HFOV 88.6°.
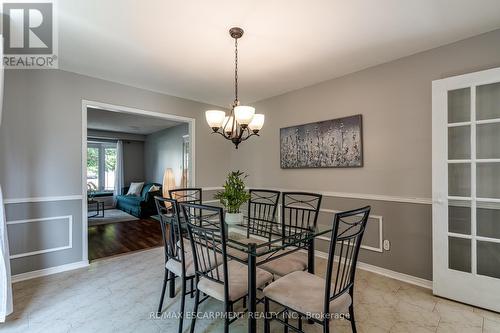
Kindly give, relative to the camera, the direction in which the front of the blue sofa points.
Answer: facing the viewer and to the left of the viewer

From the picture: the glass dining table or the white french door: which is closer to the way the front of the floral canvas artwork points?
the glass dining table

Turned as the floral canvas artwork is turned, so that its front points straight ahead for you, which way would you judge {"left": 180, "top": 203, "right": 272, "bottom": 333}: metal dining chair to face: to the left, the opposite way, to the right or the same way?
the opposite way

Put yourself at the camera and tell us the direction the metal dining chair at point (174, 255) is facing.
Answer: facing away from the viewer and to the right of the viewer

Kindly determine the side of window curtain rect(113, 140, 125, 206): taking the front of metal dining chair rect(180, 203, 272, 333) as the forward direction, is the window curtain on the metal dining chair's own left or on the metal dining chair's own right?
on the metal dining chair's own left

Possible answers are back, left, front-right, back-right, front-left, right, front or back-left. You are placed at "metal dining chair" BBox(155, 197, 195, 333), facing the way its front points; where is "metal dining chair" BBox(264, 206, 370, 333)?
right

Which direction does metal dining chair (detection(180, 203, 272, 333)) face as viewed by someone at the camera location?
facing away from the viewer and to the right of the viewer

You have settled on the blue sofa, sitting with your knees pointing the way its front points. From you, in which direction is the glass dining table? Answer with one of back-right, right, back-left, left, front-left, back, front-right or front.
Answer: front-left

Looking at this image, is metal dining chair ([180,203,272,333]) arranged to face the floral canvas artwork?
yes

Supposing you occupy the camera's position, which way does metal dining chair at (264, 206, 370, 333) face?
facing away from the viewer and to the left of the viewer
